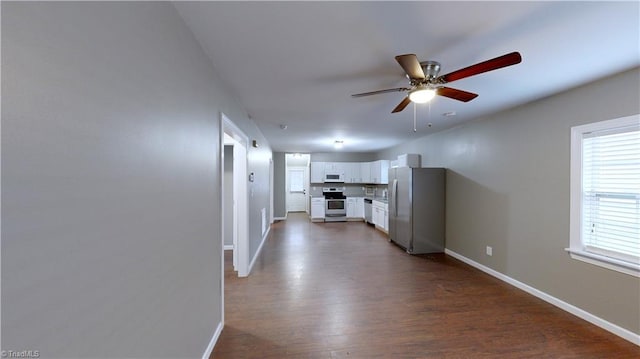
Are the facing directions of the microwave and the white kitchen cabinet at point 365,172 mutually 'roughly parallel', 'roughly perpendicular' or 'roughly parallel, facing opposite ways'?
roughly parallel

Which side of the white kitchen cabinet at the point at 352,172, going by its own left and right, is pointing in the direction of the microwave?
right

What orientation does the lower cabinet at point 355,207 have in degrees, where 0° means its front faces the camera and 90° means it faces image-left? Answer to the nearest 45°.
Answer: approximately 0°

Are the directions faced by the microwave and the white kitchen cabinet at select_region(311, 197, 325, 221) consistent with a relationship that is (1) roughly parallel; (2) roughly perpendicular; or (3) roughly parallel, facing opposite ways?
roughly parallel

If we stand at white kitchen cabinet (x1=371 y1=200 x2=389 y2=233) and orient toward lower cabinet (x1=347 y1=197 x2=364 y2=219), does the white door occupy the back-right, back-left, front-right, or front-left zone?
front-left

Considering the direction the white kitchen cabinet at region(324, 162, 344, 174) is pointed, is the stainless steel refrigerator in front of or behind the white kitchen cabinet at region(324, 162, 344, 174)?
in front

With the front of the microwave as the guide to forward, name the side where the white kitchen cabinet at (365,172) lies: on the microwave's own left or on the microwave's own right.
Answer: on the microwave's own left

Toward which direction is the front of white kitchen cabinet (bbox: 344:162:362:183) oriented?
toward the camera

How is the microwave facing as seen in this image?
toward the camera

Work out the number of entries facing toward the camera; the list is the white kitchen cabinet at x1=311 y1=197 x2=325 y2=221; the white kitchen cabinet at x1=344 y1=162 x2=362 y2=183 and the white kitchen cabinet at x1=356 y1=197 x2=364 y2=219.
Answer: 3

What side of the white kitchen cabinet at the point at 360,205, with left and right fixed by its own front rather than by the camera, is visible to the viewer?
front

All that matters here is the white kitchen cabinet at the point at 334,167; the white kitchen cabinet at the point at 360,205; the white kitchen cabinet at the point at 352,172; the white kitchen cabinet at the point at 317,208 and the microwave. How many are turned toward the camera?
5
